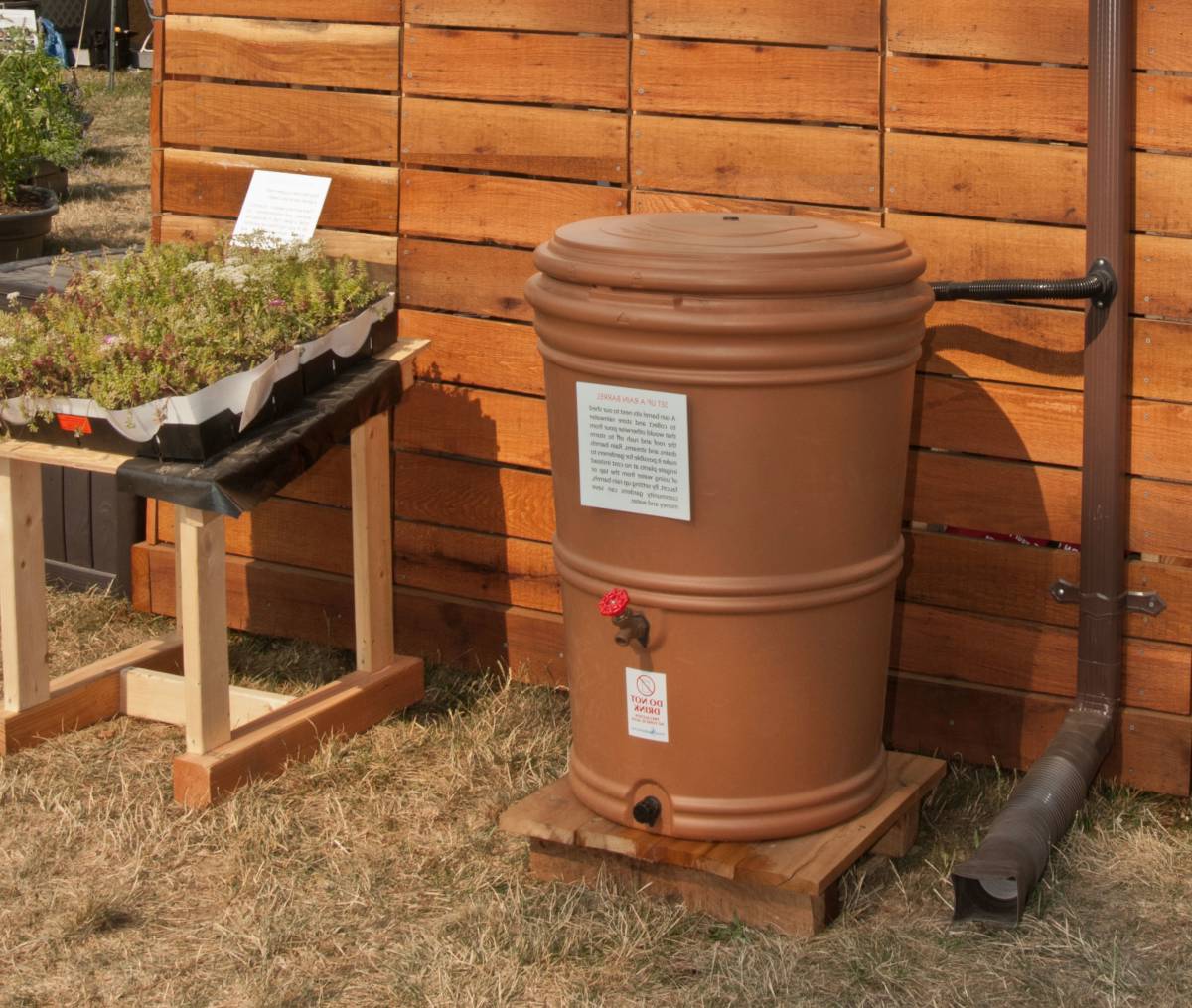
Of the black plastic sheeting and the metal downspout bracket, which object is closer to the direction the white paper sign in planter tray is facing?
the black plastic sheeting

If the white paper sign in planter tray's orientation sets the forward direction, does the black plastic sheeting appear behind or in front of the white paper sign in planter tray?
in front

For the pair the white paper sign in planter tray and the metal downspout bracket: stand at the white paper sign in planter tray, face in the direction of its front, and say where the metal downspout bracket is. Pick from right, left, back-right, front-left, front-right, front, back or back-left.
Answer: front-left

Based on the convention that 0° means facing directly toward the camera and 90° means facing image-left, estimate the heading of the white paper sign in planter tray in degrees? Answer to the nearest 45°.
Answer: approximately 0°

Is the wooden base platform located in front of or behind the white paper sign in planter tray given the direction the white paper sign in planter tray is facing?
in front

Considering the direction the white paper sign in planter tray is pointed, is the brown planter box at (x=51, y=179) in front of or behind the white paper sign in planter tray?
behind

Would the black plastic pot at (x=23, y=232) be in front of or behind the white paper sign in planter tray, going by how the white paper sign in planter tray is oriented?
behind

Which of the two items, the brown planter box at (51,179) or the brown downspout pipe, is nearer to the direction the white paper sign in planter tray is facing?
the brown downspout pipe
